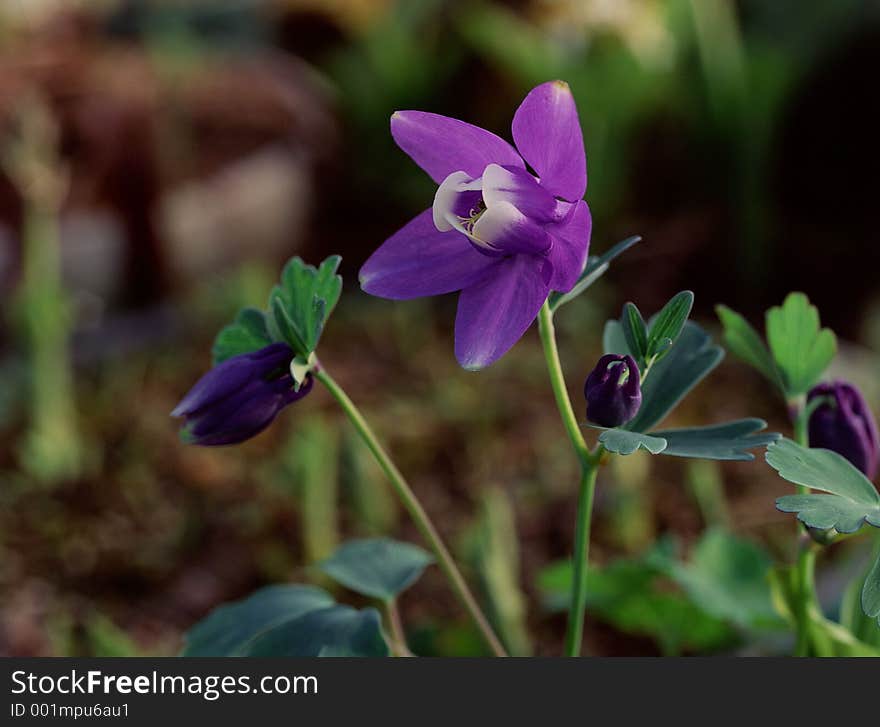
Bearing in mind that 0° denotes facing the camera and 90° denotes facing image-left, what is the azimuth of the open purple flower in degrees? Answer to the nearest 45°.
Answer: approximately 45°
